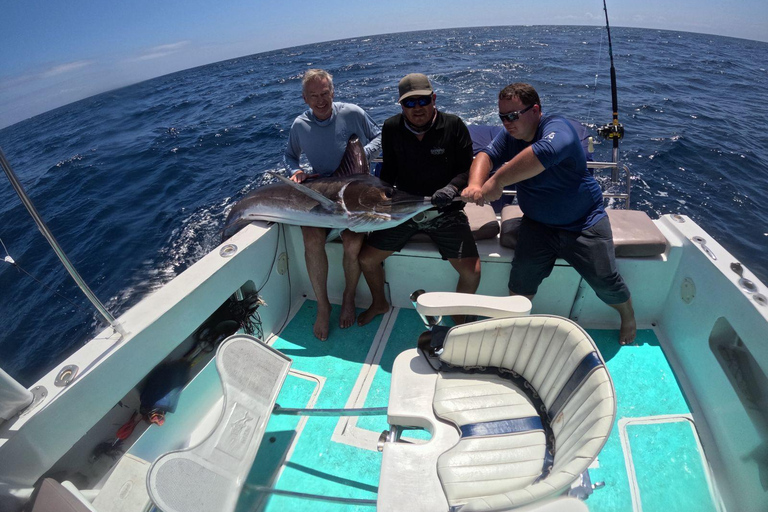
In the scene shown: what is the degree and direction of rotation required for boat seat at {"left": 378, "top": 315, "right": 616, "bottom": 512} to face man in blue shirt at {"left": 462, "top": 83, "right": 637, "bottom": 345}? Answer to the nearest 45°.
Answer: approximately 90° to its right

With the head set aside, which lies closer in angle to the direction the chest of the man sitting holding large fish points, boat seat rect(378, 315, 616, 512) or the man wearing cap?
the boat seat

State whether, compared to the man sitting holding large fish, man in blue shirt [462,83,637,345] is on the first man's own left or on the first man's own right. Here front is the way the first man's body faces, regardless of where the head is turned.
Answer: on the first man's own left

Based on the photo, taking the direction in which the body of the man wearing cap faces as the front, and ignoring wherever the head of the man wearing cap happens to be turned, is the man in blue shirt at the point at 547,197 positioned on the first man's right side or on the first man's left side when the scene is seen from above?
on the first man's left side

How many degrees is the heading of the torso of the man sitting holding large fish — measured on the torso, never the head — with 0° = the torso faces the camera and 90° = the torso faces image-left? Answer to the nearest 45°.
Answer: approximately 0°

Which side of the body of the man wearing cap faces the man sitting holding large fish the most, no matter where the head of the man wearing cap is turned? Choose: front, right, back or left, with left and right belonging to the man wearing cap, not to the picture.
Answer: right

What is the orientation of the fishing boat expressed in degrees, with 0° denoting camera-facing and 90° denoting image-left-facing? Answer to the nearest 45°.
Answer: approximately 0°
